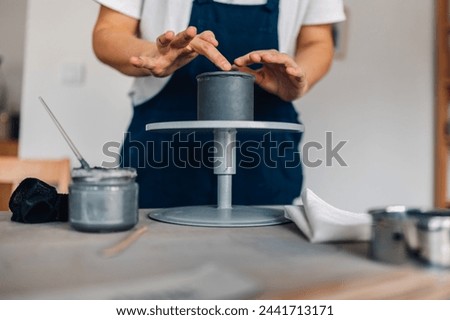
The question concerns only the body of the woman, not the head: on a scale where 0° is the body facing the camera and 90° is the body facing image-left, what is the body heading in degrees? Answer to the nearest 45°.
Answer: approximately 0°

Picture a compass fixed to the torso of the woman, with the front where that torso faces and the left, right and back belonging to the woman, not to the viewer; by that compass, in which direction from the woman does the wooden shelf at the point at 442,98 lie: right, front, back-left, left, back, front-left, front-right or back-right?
back-left

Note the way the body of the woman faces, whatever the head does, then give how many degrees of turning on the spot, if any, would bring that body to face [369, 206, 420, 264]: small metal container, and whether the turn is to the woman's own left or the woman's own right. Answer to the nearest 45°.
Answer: approximately 45° to the woman's own left

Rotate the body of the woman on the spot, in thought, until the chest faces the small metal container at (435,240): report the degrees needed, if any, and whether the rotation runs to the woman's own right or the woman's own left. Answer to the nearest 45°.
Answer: approximately 45° to the woman's own left

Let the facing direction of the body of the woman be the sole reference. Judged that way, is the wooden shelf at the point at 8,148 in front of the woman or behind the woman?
behind
